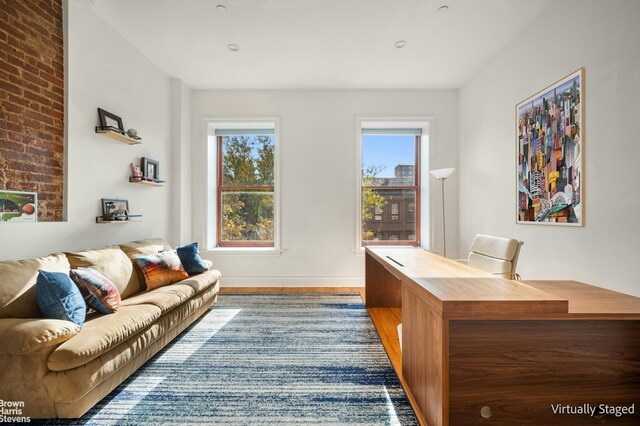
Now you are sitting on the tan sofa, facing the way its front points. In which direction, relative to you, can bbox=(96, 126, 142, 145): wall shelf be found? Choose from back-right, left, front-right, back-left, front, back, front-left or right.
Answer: back-left

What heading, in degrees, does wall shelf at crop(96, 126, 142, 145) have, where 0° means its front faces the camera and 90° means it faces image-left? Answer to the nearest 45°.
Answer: approximately 315°

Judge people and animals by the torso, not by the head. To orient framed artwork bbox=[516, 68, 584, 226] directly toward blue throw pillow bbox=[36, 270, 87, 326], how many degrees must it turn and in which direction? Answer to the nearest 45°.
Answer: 0° — it already faces it

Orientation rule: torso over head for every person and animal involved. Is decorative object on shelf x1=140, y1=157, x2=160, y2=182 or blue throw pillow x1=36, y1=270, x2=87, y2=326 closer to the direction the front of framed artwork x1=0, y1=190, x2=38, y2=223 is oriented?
the blue throw pillow

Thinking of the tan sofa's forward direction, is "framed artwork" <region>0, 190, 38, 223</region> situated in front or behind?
behind

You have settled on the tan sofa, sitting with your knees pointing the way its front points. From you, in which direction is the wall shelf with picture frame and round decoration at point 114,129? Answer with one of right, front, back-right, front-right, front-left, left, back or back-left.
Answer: back-left

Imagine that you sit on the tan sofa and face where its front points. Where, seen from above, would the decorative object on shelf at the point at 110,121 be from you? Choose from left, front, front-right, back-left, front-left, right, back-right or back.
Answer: back-left

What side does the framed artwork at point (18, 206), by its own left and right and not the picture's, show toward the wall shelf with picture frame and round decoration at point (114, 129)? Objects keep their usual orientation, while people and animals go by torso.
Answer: left

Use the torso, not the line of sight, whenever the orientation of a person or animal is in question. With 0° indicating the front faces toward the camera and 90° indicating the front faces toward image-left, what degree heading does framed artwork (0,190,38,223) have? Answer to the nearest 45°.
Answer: approximately 315°
